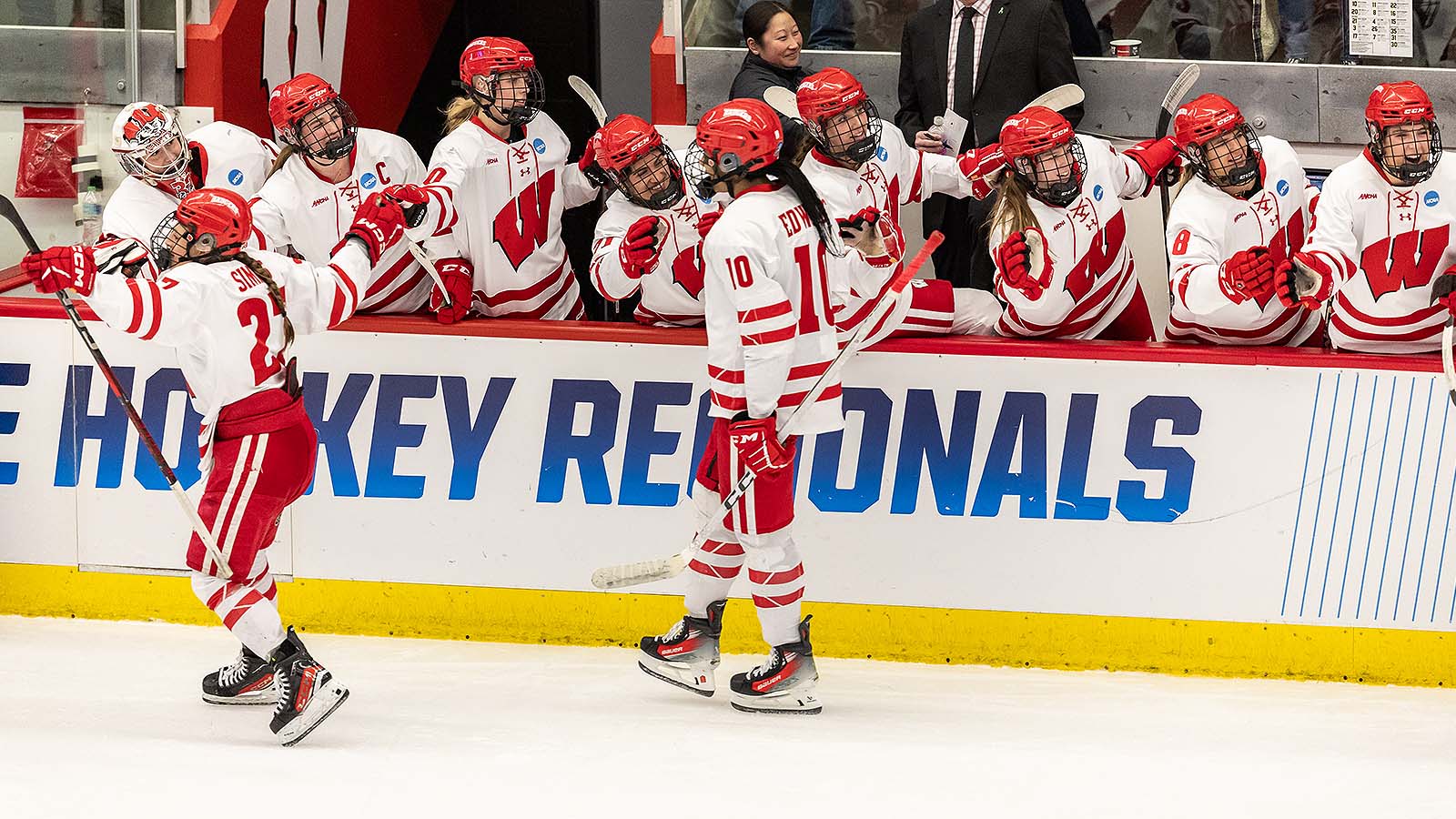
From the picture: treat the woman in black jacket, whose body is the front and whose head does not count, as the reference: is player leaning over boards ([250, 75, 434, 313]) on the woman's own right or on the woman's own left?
on the woman's own right

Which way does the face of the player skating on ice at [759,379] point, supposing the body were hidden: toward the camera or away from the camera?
away from the camera

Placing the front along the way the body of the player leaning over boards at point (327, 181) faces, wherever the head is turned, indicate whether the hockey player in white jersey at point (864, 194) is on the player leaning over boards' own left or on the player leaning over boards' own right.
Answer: on the player leaning over boards' own left

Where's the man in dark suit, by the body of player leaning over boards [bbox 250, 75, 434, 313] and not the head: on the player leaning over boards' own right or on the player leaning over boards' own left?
on the player leaning over boards' own left

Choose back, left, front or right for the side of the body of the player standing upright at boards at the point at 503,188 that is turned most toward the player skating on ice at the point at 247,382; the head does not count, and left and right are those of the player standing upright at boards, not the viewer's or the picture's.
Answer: right

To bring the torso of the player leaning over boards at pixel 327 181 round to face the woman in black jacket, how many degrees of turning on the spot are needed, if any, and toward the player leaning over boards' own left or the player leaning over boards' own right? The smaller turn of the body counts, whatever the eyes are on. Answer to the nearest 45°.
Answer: approximately 90° to the player leaning over boards' own left

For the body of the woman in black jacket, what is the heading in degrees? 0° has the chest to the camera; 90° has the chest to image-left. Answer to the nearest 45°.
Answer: approximately 315°

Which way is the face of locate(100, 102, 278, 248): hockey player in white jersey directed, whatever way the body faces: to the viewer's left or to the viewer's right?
to the viewer's right
